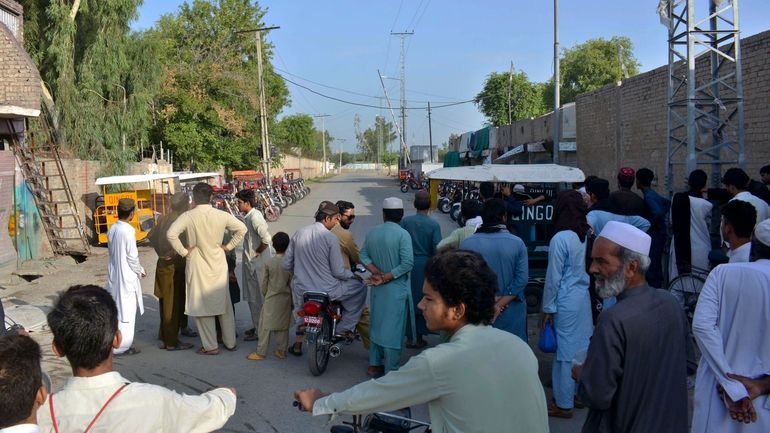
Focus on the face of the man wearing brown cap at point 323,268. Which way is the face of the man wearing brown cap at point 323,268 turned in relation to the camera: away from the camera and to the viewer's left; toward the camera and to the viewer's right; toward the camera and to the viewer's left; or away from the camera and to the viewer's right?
away from the camera and to the viewer's right

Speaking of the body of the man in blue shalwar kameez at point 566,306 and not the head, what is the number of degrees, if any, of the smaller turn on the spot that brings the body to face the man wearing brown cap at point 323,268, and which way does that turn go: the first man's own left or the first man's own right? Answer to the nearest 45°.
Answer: approximately 45° to the first man's own left

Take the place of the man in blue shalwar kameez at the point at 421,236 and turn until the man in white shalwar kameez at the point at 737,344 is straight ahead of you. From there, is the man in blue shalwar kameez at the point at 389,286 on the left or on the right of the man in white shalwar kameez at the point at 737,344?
right

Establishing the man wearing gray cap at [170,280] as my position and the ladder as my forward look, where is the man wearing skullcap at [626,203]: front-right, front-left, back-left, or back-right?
back-right

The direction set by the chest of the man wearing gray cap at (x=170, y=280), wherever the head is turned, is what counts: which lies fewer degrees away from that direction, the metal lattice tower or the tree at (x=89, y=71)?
the metal lattice tower

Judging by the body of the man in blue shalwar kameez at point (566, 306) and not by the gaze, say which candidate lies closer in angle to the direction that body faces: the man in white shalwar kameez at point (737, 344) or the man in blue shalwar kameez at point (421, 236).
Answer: the man in blue shalwar kameez

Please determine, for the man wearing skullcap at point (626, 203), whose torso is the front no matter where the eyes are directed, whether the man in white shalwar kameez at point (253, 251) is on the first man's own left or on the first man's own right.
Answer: on the first man's own left

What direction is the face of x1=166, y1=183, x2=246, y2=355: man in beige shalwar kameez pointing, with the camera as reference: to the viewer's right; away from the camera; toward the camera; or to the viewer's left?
away from the camera
